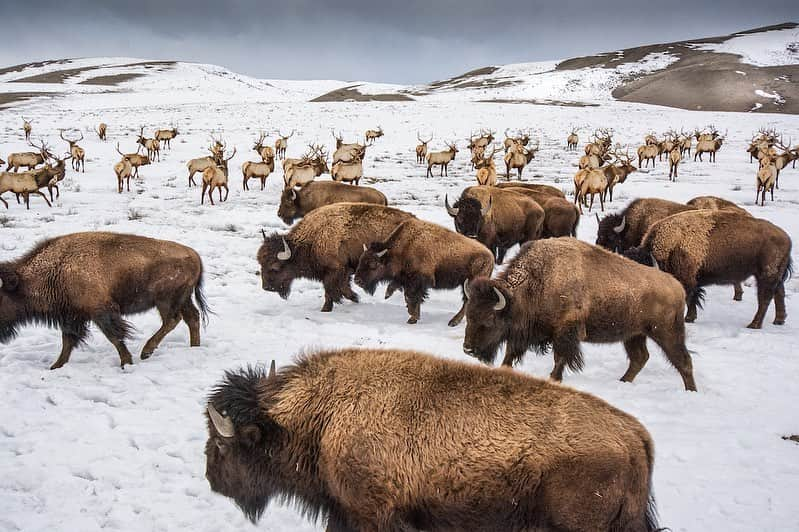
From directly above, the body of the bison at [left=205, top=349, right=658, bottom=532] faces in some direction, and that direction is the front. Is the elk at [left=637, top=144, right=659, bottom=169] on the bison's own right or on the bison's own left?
on the bison's own right

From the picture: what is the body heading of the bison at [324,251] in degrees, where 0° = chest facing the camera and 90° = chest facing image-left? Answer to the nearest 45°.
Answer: approximately 90°

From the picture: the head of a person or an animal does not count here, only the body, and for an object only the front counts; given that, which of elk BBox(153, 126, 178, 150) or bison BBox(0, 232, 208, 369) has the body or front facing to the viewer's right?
the elk

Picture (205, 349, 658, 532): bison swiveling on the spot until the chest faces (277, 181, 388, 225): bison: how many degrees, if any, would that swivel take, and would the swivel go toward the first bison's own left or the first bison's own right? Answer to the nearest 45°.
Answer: approximately 90° to the first bison's own right

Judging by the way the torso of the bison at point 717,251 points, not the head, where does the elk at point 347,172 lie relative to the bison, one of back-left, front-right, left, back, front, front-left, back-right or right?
front-right

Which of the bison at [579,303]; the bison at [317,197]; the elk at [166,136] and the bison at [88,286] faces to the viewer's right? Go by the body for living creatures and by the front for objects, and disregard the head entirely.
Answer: the elk

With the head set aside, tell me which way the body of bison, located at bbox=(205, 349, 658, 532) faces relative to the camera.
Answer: to the viewer's left

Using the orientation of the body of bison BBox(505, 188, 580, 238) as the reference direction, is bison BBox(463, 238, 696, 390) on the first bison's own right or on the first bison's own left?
on the first bison's own left

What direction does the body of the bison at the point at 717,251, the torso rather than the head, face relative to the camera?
to the viewer's left

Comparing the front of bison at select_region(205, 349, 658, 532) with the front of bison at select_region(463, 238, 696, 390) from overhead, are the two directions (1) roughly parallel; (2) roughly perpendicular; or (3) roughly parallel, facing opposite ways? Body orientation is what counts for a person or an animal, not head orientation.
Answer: roughly parallel

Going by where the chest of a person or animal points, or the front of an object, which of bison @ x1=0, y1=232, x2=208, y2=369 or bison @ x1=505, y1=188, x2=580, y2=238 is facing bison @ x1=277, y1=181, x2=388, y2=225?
bison @ x1=505, y1=188, x2=580, y2=238

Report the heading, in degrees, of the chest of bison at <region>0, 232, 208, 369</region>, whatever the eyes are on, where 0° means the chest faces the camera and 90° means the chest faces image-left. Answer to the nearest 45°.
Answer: approximately 90°

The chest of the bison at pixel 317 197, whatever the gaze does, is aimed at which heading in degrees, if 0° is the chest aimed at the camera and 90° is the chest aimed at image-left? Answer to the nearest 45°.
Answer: approximately 90°

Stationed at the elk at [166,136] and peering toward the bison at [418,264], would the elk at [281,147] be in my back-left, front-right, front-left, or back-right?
front-left

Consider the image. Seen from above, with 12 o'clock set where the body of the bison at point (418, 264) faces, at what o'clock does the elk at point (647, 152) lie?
The elk is roughly at 4 o'clock from the bison.

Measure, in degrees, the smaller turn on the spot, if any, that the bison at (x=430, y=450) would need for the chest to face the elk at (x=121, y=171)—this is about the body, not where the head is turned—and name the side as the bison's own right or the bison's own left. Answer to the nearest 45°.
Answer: approximately 45° to the bison's own right

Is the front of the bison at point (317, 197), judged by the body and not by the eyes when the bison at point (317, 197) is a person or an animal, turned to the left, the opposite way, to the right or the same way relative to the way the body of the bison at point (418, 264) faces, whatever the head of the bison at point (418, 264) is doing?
the same way

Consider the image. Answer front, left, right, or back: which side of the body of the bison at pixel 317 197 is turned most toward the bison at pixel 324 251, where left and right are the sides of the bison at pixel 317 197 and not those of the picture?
left

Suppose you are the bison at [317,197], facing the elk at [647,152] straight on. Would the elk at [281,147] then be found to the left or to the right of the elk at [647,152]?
left

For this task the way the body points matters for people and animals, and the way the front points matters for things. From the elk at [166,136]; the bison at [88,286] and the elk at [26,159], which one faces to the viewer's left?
the bison

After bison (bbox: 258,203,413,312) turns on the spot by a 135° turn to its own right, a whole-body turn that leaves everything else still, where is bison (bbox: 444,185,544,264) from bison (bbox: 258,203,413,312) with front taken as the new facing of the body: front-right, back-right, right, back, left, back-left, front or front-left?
front
